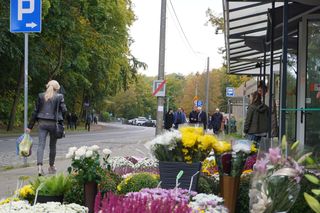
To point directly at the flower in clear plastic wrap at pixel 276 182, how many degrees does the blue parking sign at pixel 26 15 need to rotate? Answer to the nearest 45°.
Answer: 0° — it already faces it

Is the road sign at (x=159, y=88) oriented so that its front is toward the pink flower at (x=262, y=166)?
yes

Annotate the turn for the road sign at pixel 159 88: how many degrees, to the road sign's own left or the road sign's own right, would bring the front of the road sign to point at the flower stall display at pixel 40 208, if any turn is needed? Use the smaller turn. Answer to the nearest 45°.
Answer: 0° — it already faces it

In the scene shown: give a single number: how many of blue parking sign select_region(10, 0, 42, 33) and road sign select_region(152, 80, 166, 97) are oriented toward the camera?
2

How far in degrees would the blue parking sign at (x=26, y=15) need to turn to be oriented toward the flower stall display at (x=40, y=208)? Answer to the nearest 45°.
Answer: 0° — it already faces it

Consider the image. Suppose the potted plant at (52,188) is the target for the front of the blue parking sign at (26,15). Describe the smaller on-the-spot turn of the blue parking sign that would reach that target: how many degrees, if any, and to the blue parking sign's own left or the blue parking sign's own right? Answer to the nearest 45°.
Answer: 0° — it already faces it
